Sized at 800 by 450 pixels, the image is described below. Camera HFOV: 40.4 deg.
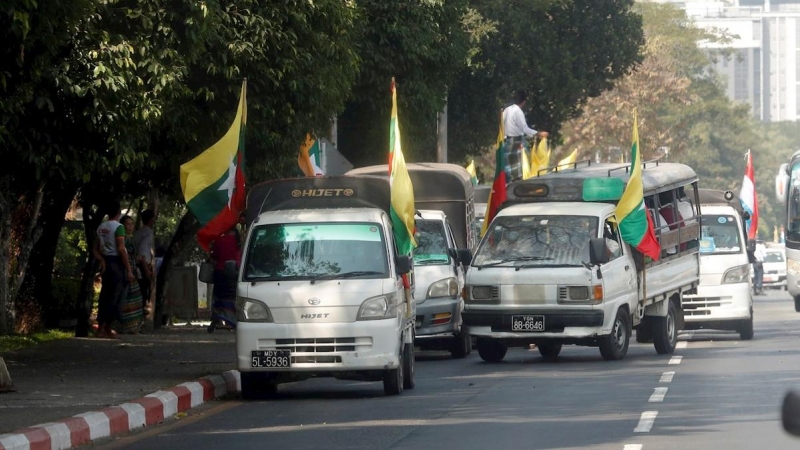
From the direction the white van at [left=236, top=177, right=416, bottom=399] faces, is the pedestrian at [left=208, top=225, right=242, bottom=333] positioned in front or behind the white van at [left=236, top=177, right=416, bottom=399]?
behind

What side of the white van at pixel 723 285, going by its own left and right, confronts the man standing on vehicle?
right

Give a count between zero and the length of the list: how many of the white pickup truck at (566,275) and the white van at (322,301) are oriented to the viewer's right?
0

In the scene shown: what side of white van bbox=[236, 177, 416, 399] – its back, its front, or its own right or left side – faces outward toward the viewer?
front

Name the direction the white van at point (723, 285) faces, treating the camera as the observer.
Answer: facing the viewer
